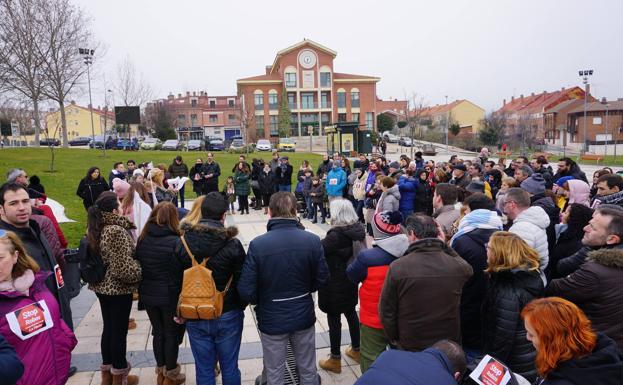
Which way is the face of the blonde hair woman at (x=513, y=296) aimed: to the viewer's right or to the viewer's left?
to the viewer's left

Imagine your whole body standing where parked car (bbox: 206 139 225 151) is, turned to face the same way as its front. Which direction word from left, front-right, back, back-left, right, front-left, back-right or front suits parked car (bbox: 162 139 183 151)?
right

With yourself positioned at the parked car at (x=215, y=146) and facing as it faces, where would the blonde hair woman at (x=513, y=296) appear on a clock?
The blonde hair woman is roughly at 12 o'clock from the parked car.

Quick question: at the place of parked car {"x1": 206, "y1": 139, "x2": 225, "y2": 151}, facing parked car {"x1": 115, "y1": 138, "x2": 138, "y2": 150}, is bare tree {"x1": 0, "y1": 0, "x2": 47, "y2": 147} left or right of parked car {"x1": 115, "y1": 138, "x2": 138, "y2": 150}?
left

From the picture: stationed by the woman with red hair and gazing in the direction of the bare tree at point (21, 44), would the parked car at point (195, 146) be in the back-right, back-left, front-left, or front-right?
front-right

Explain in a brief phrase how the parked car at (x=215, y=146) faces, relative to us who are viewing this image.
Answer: facing the viewer

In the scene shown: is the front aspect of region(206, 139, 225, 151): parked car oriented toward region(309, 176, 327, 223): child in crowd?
yes

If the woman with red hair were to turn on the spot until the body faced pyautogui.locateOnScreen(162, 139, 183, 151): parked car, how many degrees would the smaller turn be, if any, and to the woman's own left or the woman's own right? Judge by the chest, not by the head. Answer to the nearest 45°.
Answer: approximately 45° to the woman's own right

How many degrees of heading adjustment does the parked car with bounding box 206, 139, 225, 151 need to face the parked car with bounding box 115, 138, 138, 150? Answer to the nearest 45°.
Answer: approximately 90° to its right

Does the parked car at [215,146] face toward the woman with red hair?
yes

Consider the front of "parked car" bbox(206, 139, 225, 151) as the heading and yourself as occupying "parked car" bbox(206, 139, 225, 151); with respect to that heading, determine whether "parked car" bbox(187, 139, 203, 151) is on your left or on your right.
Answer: on your right
